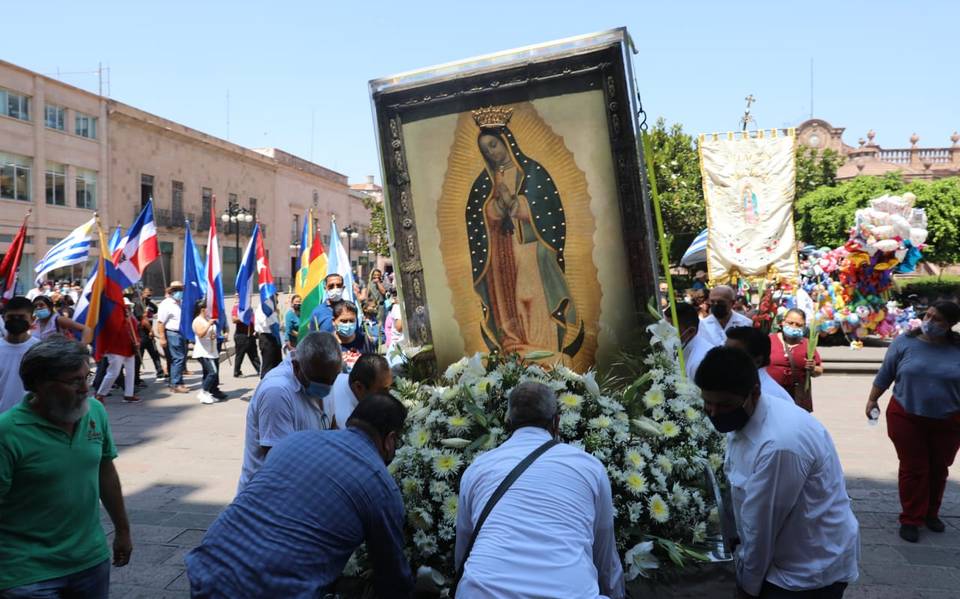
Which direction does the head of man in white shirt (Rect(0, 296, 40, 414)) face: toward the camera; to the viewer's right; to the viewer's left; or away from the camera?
toward the camera

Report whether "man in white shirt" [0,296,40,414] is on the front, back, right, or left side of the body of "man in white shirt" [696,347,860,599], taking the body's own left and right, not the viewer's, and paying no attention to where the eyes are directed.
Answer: front

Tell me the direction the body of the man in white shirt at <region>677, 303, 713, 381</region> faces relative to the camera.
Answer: to the viewer's left

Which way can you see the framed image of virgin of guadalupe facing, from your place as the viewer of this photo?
facing the viewer

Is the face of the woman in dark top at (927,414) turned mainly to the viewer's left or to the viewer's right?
to the viewer's left

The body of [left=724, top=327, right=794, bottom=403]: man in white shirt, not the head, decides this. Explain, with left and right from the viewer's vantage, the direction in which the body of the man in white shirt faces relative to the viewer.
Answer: facing to the left of the viewer

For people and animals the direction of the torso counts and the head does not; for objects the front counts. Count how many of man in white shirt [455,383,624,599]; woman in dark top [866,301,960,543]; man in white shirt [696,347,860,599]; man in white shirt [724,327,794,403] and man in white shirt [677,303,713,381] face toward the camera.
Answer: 1

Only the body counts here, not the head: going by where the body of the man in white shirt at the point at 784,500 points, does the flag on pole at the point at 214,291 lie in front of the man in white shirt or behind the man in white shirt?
in front

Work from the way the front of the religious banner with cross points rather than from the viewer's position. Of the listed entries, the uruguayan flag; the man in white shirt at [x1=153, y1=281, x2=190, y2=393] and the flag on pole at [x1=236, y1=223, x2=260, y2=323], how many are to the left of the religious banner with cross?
0

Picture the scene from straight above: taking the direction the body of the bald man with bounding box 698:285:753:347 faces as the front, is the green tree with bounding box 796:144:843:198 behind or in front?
behind

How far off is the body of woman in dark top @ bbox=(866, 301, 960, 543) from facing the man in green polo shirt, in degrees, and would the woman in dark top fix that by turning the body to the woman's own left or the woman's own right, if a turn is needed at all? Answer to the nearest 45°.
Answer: approximately 45° to the woman's own right

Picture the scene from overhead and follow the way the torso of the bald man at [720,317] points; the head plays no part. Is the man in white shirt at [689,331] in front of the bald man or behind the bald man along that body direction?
in front

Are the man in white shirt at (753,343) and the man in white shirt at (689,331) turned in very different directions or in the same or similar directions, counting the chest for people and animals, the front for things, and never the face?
same or similar directions
